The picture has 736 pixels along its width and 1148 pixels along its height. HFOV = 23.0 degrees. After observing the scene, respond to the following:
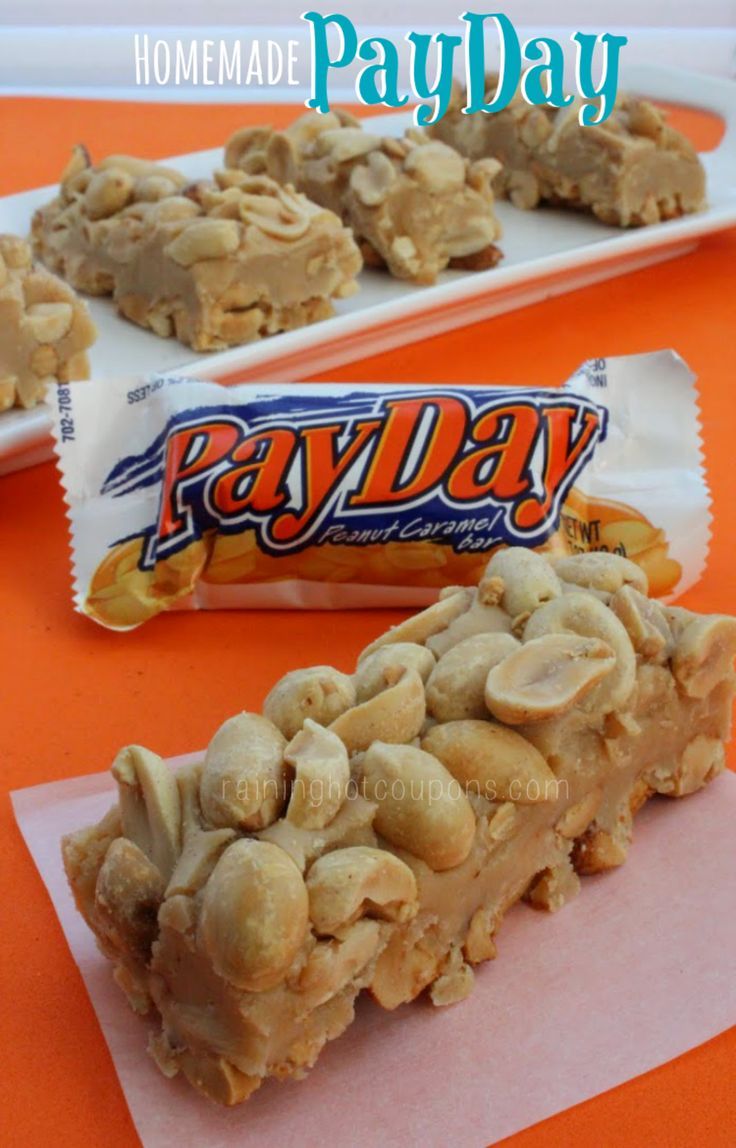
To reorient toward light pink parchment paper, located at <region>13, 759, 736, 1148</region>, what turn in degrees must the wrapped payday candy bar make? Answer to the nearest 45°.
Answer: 0° — it already faces it

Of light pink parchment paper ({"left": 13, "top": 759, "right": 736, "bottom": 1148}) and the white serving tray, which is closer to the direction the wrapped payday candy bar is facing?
the light pink parchment paper

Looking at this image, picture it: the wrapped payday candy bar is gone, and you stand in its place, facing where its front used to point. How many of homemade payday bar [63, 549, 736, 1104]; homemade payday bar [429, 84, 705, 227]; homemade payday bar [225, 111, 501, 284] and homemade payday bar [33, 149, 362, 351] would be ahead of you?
1

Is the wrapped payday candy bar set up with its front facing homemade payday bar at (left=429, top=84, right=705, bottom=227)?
no

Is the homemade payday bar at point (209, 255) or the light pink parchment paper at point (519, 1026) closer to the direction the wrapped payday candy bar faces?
the light pink parchment paper

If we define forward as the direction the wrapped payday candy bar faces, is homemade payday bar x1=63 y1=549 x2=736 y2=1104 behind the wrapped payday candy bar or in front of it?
in front

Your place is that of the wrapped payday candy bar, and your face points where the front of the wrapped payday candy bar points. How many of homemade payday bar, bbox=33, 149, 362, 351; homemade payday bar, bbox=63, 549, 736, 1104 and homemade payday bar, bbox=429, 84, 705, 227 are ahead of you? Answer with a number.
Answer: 1

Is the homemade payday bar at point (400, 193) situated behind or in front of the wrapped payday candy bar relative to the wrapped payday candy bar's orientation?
behind

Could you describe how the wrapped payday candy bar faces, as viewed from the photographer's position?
facing the viewer

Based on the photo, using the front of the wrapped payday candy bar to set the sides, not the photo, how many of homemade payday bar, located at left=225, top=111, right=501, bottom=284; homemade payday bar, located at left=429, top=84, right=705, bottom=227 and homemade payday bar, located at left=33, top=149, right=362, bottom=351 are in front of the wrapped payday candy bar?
0

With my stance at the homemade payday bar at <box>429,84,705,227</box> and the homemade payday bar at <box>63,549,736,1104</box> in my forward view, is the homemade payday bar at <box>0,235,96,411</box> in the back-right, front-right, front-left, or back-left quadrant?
front-right

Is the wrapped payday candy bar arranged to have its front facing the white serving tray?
no

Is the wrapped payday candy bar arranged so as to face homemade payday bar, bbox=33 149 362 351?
no

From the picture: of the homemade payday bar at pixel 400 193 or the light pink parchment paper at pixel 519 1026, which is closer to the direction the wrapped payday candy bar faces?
the light pink parchment paper

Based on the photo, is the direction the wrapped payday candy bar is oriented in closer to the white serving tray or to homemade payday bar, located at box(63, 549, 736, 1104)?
the homemade payday bar
